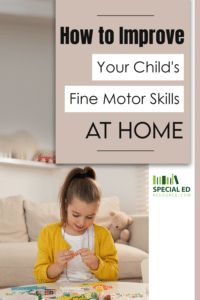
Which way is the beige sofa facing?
toward the camera

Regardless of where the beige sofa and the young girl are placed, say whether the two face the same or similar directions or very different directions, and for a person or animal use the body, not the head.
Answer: same or similar directions

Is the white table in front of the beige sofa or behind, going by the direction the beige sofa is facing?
in front

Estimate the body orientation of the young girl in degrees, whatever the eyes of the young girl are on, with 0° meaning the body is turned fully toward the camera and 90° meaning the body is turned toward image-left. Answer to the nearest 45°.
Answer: approximately 0°

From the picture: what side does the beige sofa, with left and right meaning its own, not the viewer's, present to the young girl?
front

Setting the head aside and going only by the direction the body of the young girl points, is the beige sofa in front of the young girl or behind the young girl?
behind

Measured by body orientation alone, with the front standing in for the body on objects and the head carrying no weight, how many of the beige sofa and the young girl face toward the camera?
2
